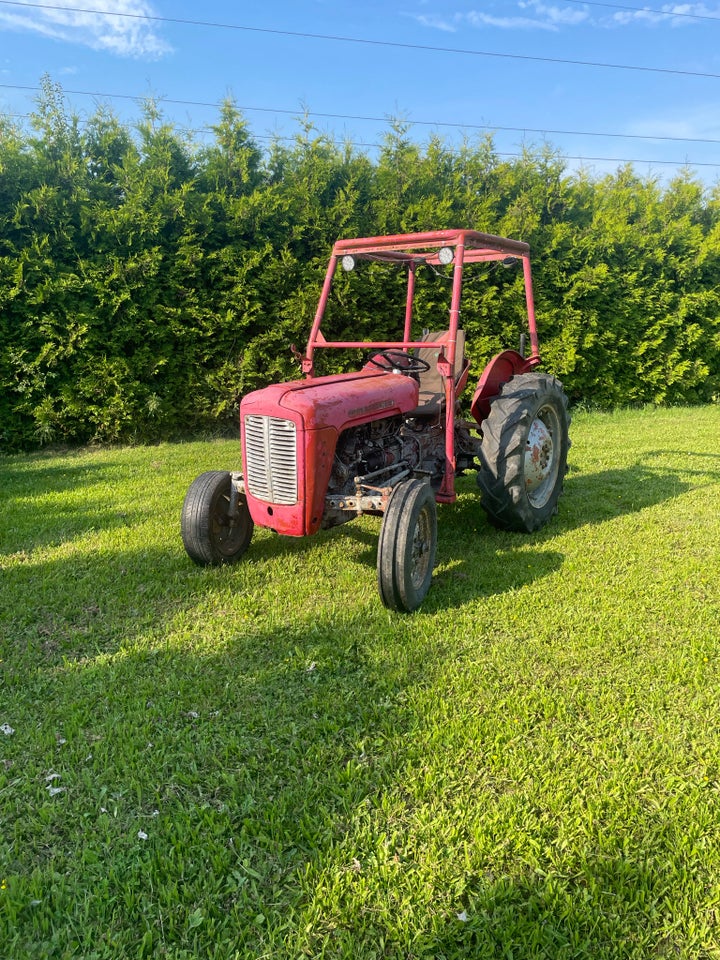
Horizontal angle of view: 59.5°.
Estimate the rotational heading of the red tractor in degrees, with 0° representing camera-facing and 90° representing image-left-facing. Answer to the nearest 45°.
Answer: approximately 45°
